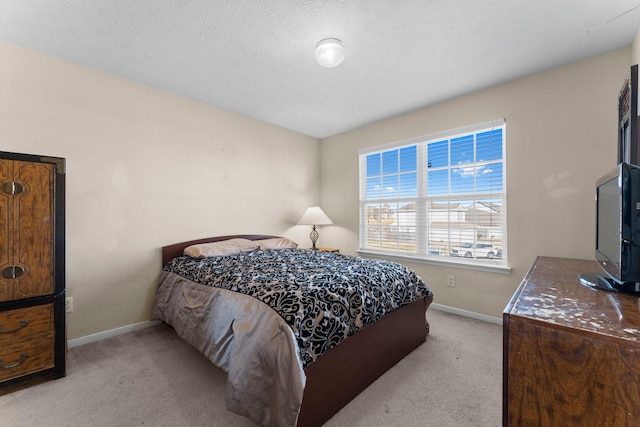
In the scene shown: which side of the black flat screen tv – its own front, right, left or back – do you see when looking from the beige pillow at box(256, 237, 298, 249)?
front

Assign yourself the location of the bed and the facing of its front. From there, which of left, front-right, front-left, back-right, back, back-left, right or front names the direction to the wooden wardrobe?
back-right

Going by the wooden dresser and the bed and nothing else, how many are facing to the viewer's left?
1

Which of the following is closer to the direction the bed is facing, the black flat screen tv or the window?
the black flat screen tv

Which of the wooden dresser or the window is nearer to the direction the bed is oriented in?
the wooden dresser

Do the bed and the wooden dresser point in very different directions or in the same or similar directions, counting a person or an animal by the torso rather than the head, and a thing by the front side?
very different directions

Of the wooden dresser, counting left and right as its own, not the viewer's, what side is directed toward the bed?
front

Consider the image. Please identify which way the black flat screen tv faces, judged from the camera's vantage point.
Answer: facing to the left of the viewer

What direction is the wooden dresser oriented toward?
to the viewer's left

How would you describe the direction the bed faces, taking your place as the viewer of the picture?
facing the viewer and to the right of the viewer

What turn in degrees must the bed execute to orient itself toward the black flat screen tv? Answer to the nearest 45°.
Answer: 0° — it already faces it
